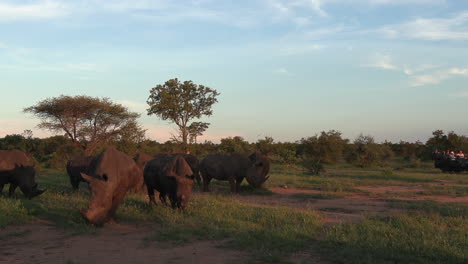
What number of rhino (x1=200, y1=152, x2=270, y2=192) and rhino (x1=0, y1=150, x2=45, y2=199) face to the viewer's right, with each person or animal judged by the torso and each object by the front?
2

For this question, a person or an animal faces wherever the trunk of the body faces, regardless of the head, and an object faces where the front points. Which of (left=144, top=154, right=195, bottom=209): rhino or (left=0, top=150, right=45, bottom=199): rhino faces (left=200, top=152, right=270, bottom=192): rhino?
(left=0, top=150, right=45, bottom=199): rhino

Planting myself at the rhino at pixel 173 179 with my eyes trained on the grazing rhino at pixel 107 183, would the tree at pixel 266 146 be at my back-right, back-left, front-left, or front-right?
back-right

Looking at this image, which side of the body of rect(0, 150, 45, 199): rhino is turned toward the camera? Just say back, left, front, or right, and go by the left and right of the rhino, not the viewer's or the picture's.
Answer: right

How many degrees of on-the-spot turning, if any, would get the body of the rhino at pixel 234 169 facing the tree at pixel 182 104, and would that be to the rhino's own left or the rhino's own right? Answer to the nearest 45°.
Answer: approximately 90° to the rhino's own left

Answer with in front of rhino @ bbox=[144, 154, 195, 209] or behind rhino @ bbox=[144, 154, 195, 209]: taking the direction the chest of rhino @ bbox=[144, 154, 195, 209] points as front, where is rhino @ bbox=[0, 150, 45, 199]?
behind

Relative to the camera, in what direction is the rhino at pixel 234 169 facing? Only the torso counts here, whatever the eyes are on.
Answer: to the viewer's right
